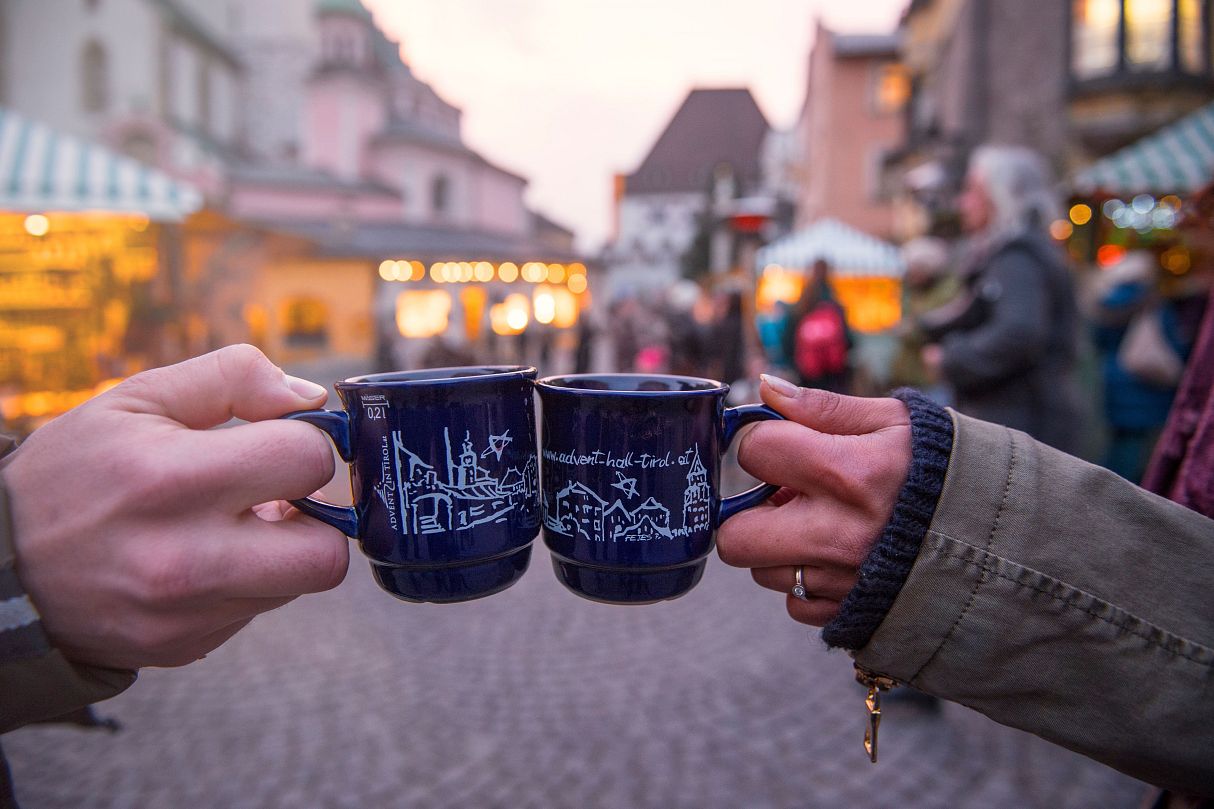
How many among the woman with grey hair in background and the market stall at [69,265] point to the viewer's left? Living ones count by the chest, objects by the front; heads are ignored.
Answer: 1

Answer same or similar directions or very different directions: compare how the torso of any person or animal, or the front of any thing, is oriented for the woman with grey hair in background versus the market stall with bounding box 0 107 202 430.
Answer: very different directions

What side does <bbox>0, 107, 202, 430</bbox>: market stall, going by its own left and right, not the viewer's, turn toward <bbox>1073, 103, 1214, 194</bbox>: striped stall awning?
front

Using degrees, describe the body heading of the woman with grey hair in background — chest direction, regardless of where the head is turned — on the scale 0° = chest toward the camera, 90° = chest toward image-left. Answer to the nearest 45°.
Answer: approximately 90°

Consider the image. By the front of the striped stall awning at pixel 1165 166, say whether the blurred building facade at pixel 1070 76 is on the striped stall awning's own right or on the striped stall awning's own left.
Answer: on the striped stall awning's own right

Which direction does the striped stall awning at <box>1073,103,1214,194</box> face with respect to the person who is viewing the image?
facing the viewer and to the left of the viewer

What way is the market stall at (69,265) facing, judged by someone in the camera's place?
facing the viewer and to the right of the viewer

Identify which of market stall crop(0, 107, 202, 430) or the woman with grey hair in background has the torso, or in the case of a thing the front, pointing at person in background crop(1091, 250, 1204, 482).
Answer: the market stall

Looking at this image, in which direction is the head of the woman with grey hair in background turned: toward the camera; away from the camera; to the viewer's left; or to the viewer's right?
to the viewer's left

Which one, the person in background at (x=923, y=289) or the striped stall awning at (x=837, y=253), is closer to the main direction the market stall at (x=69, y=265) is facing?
the person in background
